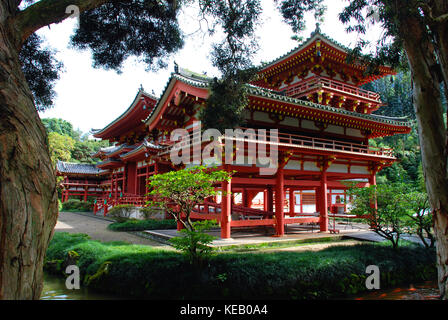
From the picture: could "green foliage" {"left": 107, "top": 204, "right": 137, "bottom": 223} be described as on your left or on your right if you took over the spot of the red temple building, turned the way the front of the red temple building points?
on your right

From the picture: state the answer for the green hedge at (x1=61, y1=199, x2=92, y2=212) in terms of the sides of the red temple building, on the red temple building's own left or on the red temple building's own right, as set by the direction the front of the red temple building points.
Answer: on the red temple building's own right

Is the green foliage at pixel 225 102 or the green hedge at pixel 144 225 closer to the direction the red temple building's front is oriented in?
the green hedge

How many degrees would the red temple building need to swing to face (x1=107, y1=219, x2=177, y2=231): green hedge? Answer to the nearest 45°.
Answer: approximately 45° to its right

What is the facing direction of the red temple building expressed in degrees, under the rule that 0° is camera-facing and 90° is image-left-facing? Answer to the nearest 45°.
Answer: approximately 45°

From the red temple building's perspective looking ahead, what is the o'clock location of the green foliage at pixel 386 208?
The green foliage is roughly at 10 o'clock from the red temple building.

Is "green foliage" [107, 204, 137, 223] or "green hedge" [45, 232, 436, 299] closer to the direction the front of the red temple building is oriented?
the green hedge
